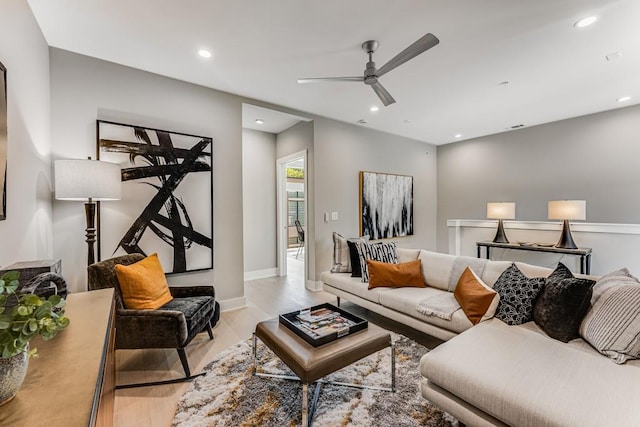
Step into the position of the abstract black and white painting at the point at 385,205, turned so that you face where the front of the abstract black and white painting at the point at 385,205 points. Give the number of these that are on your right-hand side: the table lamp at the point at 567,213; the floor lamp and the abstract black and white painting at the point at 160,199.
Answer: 2

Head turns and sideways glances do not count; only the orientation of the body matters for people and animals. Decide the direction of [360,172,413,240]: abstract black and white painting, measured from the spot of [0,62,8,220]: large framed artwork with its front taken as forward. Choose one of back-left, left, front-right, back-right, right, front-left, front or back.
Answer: front

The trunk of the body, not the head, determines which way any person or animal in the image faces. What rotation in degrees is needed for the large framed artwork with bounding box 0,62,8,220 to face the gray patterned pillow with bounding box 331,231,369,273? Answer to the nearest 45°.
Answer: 0° — it already faces it

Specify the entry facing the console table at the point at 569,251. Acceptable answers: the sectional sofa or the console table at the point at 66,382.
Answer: the console table at the point at 66,382

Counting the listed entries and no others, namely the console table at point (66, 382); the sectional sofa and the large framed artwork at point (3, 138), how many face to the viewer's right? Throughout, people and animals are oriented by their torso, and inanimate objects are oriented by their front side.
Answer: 2

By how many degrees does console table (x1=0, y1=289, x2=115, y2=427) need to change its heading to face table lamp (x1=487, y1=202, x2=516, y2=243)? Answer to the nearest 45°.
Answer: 0° — it already faces it

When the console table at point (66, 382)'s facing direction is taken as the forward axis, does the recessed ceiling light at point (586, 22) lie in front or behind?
in front

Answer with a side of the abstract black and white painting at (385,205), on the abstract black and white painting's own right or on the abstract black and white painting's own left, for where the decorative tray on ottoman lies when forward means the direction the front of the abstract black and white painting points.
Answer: on the abstract black and white painting's own right

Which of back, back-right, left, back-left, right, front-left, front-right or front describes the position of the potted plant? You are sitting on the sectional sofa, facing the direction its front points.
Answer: front

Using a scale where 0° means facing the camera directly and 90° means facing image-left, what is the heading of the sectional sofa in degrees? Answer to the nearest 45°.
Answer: approximately 45°

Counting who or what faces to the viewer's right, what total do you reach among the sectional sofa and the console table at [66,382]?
1

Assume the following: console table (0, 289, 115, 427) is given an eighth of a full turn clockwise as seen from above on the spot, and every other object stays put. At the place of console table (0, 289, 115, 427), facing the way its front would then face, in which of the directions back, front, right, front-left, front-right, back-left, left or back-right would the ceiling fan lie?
front-left

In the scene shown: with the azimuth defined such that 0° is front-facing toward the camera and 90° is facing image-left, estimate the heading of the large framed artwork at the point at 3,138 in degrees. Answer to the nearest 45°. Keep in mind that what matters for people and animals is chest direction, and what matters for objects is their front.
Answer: approximately 270°

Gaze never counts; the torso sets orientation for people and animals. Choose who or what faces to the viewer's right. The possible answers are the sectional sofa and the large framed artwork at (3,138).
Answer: the large framed artwork

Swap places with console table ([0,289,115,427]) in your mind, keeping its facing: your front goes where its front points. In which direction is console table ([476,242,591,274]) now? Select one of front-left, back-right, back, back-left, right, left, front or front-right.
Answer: front

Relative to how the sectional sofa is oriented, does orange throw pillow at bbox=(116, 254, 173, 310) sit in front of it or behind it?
in front

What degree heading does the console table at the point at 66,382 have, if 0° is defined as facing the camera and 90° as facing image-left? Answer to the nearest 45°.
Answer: approximately 270°

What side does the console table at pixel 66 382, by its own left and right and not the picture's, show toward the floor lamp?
left

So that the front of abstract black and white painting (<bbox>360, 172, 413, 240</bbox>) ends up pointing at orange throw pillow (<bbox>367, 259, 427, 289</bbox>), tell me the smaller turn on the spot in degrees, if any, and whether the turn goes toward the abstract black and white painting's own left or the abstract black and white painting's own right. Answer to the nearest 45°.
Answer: approximately 45° to the abstract black and white painting's own right
